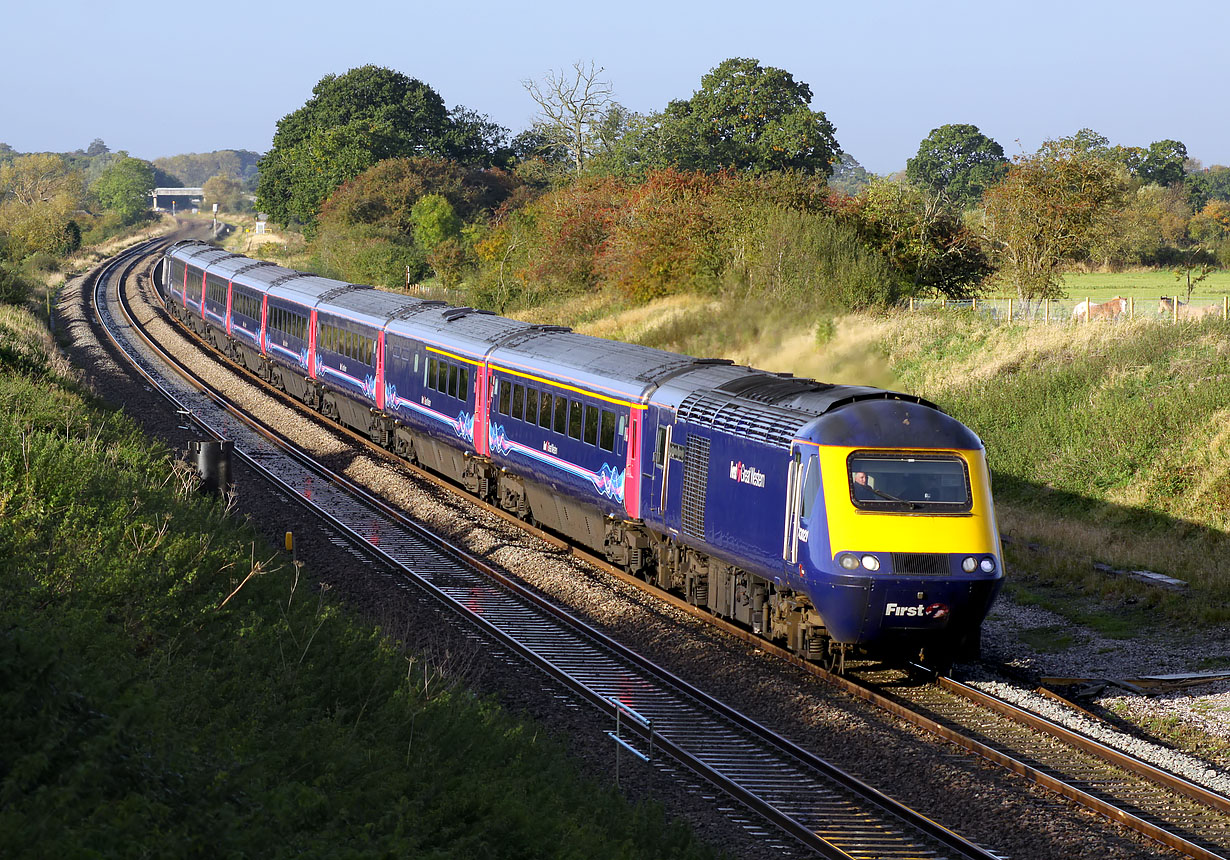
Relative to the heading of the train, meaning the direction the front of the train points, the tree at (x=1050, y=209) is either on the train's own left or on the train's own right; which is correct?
on the train's own left

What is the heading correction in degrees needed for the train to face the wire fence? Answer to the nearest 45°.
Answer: approximately 90° to its left

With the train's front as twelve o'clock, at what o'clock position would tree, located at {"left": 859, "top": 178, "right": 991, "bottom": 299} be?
The tree is roughly at 8 o'clock from the train.

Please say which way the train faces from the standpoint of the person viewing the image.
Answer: facing the viewer and to the right of the viewer

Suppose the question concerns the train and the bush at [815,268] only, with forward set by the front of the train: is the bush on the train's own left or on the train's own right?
on the train's own left
